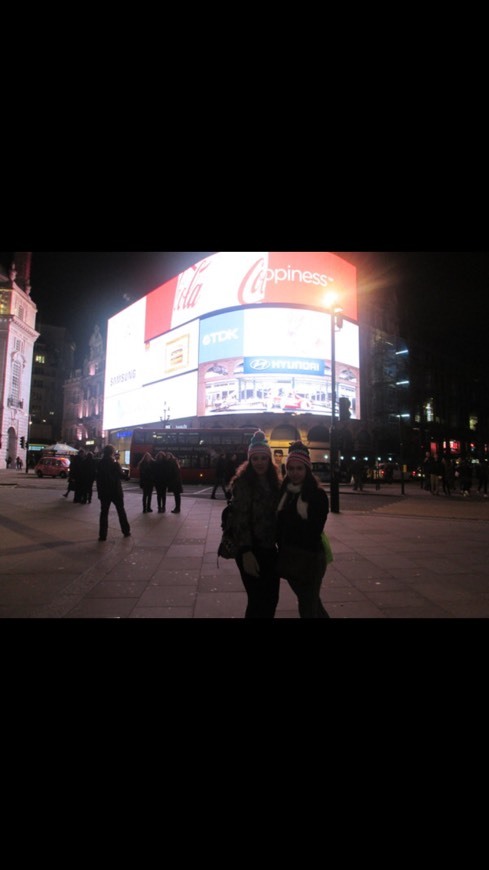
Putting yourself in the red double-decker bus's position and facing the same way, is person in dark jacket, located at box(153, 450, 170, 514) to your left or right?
on your left

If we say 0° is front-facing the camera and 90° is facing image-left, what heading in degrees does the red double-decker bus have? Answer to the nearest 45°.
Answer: approximately 90°

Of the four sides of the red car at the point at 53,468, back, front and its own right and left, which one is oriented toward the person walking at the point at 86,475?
left

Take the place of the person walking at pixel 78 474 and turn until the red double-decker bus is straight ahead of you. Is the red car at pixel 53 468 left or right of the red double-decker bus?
left

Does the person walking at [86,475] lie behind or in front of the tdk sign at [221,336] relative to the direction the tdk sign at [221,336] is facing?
in front

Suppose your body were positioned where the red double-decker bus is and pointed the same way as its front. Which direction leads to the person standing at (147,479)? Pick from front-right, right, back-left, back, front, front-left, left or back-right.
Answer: left

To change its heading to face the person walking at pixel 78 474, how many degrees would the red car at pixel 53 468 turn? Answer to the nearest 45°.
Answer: approximately 90° to its left

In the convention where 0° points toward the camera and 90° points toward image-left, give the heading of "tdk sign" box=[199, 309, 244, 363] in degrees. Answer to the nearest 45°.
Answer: approximately 45°

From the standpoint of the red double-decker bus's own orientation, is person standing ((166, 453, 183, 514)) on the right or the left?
on its left
